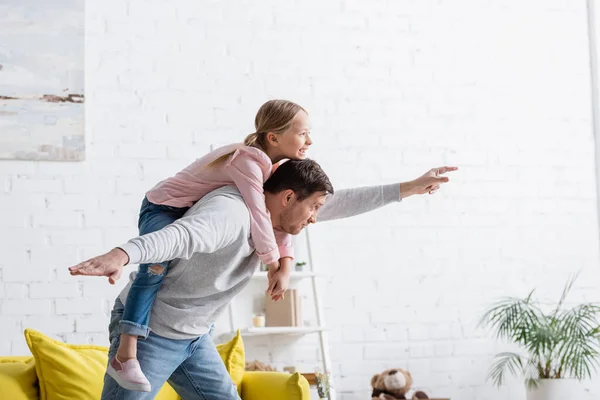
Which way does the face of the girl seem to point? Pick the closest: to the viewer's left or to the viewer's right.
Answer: to the viewer's right

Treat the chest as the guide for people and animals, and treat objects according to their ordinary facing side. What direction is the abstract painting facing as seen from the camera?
toward the camera

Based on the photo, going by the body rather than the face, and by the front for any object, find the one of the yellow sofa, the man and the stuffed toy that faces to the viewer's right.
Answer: the man

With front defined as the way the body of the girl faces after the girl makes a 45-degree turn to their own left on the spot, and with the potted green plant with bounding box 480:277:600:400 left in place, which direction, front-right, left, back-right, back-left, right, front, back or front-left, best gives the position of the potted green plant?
front

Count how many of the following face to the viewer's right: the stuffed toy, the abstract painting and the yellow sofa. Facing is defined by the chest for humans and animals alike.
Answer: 0

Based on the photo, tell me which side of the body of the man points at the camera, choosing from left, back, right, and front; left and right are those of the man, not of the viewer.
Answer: right

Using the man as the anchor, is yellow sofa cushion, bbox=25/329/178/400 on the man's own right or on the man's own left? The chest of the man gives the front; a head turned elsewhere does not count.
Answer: on the man's own left

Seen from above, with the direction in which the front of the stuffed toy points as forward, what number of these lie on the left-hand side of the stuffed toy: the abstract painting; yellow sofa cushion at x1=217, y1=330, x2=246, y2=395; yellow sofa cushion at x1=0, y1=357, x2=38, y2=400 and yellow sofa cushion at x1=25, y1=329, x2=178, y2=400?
0

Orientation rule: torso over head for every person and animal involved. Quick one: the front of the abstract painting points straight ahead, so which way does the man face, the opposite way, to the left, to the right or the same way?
to the left

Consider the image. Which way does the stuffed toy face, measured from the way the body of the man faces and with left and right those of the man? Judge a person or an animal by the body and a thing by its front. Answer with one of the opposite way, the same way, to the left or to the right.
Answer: to the right

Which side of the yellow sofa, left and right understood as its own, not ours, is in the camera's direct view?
front

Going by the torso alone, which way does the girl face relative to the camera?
to the viewer's right

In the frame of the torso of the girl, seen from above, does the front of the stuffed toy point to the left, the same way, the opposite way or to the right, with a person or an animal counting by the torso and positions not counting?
to the right

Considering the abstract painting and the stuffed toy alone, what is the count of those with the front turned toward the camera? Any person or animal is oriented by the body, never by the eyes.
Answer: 2

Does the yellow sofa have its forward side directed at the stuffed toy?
no

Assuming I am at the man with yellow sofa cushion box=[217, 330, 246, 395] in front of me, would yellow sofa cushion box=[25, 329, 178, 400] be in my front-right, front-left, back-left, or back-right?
front-left
